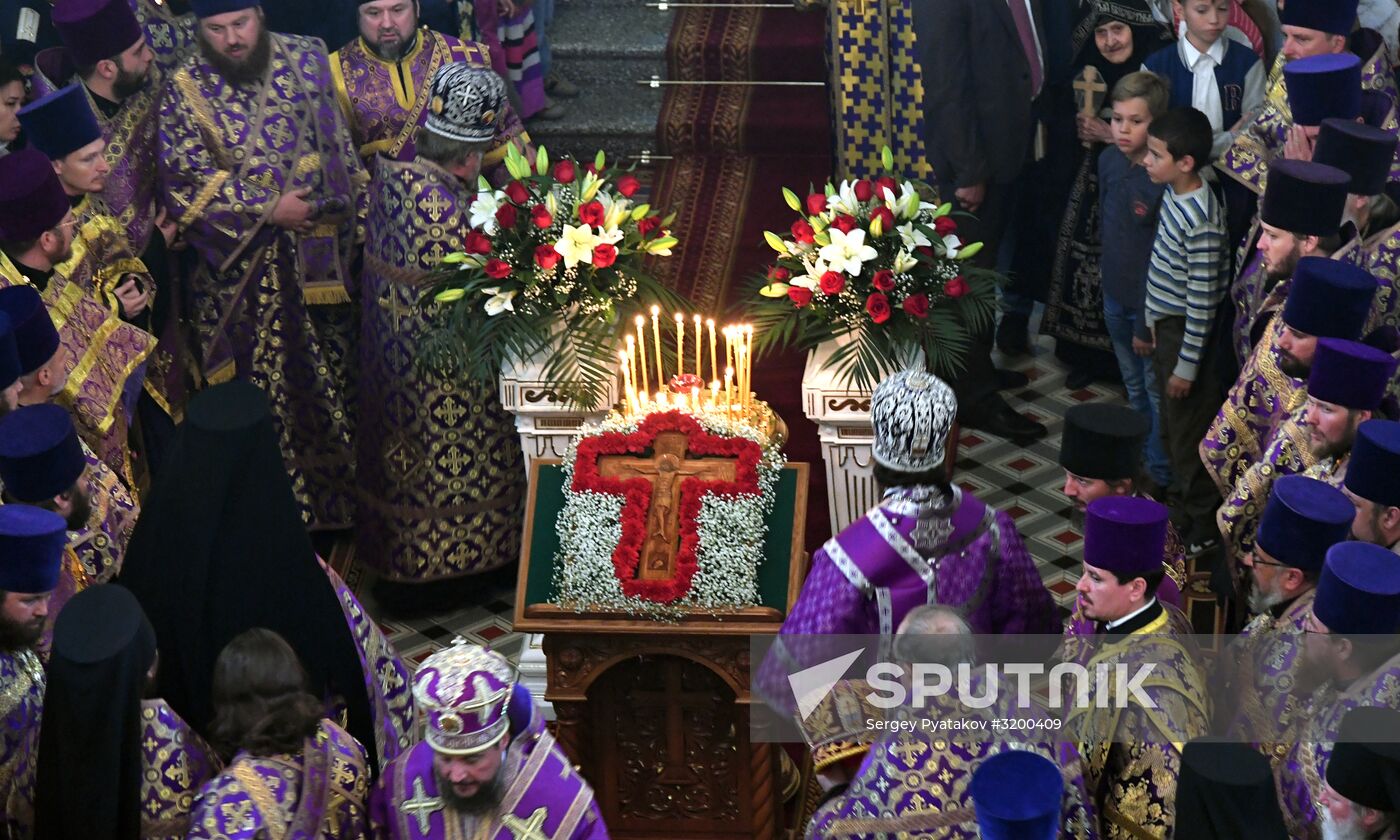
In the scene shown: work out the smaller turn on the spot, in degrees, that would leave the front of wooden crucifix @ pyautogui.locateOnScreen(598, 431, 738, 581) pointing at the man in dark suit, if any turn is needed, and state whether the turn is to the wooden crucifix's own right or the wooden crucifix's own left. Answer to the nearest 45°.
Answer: approximately 135° to the wooden crucifix's own left

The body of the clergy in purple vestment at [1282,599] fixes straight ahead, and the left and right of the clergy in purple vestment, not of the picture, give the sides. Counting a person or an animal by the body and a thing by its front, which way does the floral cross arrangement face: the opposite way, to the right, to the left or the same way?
to the left

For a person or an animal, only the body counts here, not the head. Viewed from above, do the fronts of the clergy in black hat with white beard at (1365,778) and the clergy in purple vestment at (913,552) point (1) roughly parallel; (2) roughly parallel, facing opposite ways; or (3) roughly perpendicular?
roughly perpendicular

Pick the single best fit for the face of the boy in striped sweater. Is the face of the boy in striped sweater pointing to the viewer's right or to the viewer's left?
to the viewer's left

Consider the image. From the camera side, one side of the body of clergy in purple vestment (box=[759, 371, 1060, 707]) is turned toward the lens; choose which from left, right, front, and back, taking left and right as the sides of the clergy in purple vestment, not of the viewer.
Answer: back

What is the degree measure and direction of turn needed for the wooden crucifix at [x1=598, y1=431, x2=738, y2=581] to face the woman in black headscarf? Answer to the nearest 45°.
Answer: approximately 135° to its left

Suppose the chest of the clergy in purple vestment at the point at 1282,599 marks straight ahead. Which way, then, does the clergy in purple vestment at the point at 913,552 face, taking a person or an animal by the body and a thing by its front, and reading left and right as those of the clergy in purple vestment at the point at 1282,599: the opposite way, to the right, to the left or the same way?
to the right

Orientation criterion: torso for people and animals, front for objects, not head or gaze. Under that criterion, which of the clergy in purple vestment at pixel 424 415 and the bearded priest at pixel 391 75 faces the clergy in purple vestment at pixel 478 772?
the bearded priest
